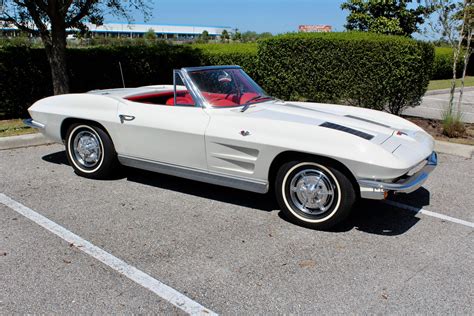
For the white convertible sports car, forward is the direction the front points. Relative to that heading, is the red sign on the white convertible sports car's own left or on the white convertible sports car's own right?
on the white convertible sports car's own left

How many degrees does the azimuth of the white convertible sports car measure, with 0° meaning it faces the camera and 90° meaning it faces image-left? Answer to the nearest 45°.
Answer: approximately 315°

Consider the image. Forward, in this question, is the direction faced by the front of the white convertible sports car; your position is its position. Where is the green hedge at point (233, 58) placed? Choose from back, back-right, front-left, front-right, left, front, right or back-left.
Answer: back-left

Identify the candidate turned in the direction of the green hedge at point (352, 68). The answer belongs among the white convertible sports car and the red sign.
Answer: the red sign

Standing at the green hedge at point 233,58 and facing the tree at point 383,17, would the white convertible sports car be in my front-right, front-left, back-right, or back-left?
back-right

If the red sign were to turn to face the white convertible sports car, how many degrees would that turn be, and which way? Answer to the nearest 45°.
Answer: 0° — it already faces it

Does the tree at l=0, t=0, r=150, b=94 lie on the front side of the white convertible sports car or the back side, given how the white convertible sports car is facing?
on the back side

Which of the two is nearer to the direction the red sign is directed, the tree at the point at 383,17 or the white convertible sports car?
the white convertible sports car

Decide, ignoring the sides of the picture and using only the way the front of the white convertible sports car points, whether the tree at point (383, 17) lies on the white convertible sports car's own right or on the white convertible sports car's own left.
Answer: on the white convertible sports car's own left

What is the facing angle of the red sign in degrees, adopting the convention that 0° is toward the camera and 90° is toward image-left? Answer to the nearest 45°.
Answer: approximately 0°
